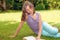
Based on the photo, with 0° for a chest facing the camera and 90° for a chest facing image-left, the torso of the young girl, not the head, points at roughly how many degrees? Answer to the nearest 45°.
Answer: approximately 0°
